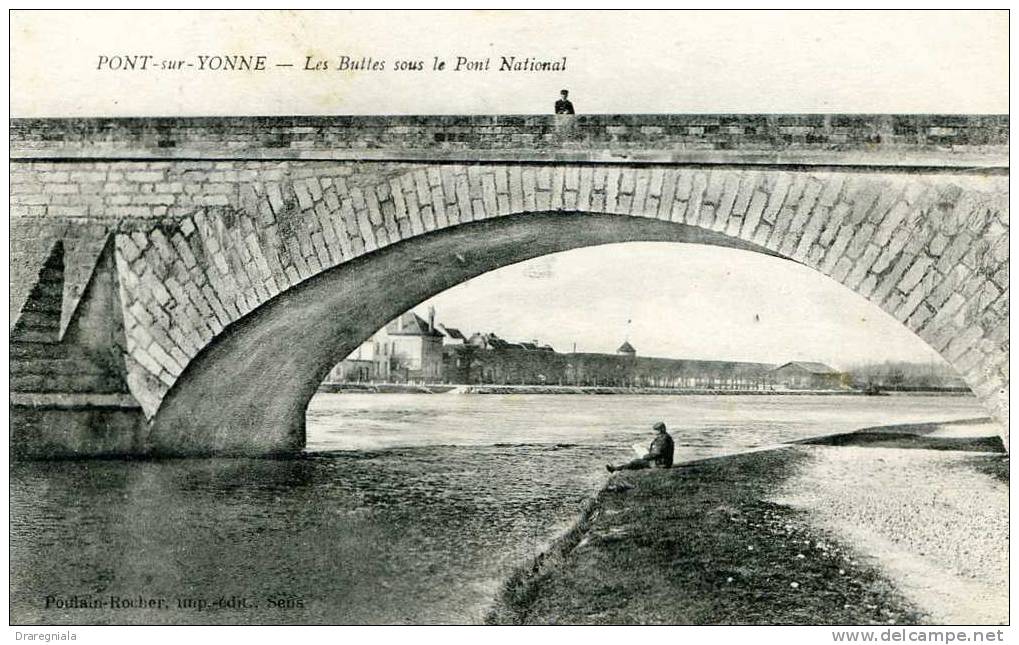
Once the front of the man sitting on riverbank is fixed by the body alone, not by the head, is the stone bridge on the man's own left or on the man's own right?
on the man's own right

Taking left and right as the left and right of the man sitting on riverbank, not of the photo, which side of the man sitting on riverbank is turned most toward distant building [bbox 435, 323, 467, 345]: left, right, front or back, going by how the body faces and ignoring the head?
right

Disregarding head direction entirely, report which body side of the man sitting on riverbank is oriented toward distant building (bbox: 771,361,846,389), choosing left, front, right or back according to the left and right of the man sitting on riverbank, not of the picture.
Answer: right

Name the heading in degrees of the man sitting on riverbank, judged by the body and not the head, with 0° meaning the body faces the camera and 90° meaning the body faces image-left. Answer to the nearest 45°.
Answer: approximately 90°
